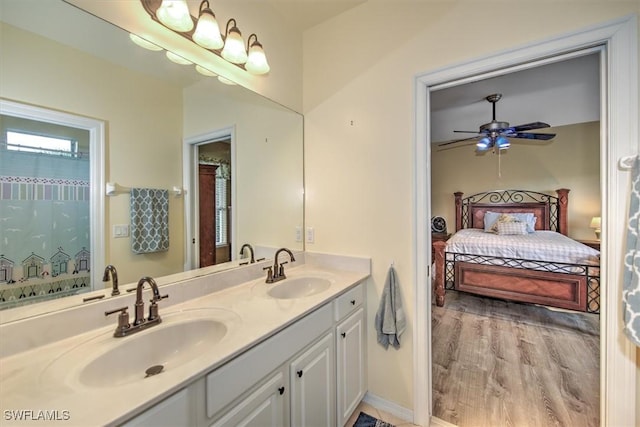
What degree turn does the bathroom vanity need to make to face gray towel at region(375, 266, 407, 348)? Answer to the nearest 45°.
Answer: approximately 45° to its left

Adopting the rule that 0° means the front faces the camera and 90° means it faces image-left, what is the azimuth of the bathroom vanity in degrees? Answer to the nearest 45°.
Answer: approximately 315°

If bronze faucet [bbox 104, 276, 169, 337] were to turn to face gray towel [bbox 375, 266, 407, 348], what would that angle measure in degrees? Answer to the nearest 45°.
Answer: approximately 45° to its left

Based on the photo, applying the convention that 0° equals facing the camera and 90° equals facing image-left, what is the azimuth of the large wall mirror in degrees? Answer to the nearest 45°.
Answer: approximately 315°

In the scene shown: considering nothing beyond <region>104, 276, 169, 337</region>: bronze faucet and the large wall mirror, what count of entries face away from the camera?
0

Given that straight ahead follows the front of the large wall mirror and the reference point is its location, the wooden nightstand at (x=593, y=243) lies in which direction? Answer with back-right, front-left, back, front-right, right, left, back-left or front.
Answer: front-left

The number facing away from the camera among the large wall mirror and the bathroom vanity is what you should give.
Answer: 0

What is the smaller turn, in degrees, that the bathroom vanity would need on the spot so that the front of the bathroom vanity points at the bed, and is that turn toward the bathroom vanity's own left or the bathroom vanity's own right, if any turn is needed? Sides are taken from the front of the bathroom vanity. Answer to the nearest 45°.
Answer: approximately 45° to the bathroom vanity's own left

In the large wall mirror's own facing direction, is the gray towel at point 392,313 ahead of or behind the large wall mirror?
ahead

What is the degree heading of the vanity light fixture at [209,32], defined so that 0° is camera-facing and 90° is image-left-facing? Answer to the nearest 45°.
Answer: approximately 315°
